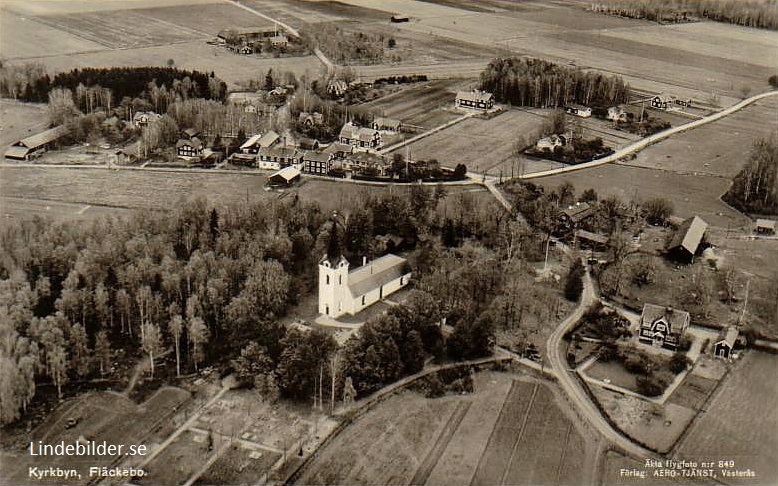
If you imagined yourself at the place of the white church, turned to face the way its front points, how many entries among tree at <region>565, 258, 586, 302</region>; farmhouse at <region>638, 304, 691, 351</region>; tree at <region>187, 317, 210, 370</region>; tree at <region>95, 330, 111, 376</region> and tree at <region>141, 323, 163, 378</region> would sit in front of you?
3

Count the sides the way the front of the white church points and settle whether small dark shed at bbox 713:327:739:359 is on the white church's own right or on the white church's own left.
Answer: on the white church's own left

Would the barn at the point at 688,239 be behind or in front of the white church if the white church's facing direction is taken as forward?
behind

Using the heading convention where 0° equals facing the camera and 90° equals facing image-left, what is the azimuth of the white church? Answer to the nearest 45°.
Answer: approximately 45°

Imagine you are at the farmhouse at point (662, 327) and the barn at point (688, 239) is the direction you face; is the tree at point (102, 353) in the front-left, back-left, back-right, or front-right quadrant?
back-left

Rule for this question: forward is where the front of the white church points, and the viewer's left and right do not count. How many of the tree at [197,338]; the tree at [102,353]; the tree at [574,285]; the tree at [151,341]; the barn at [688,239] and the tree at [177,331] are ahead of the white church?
4

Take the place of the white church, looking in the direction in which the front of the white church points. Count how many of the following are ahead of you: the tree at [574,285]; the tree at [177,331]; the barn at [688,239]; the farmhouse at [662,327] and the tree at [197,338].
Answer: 2

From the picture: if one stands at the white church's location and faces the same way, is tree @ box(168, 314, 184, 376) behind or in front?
in front

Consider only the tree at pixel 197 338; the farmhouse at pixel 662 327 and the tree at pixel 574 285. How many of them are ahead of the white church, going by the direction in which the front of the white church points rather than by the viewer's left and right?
1

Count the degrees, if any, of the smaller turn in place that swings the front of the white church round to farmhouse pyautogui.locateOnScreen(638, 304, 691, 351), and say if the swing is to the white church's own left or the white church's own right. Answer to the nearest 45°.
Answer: approximately 135° to the white church's own left

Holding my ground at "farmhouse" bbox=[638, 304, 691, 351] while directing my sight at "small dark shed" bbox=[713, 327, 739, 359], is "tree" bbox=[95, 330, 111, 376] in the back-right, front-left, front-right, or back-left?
back-right

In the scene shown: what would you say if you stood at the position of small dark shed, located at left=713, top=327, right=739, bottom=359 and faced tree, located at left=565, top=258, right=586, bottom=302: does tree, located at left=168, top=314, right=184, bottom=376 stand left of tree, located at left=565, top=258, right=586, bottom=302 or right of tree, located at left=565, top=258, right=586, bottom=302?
left

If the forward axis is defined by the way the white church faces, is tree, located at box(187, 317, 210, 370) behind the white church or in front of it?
in front

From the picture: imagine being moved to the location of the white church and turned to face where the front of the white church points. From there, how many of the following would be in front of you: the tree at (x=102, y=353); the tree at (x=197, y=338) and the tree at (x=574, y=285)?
2
